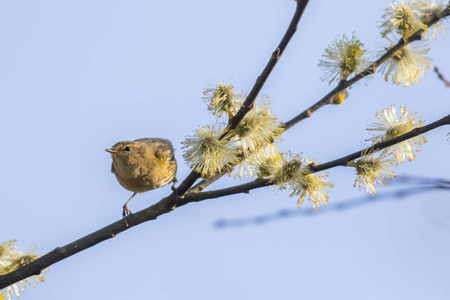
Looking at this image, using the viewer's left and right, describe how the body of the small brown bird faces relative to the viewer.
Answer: facing the viewer and to the left of the viewer

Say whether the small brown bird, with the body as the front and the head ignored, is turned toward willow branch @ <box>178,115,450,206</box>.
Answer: no

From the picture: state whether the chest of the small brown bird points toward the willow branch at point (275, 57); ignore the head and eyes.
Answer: no

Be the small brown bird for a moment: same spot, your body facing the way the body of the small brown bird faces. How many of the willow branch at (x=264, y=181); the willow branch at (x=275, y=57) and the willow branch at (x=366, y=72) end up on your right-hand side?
0

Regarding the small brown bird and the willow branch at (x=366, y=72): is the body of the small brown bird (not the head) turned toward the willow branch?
no
